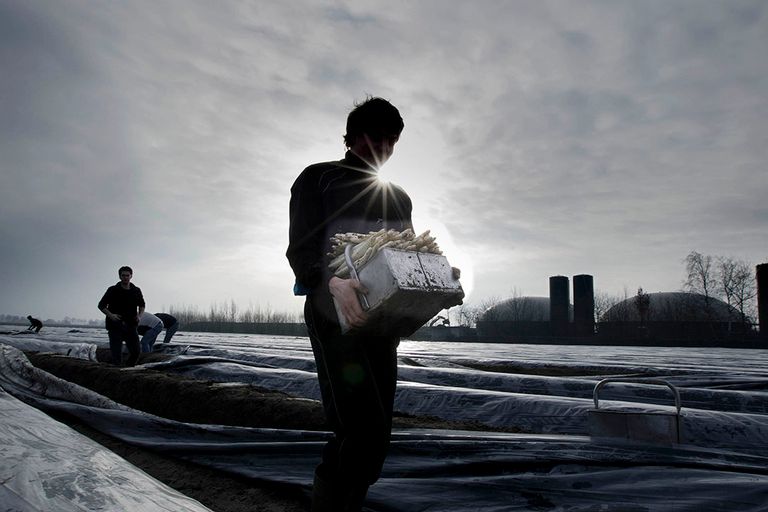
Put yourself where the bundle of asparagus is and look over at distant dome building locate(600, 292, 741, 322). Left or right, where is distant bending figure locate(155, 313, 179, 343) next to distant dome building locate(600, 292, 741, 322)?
left

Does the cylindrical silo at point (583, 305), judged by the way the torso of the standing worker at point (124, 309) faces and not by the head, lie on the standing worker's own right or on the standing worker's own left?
on the standing worker's own left

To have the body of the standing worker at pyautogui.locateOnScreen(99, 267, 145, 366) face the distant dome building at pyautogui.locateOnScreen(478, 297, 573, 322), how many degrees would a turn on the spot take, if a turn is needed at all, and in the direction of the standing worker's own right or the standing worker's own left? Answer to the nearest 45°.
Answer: approximately 135° to the standing worker's own left

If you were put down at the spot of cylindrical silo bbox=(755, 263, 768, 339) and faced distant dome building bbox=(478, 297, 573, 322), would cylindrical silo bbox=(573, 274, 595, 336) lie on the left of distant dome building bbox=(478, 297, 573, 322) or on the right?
left

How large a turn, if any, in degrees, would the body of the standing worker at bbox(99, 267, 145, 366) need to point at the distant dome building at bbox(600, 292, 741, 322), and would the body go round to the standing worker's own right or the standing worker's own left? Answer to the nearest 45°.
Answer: approximately 135° to the standing worker's own left
